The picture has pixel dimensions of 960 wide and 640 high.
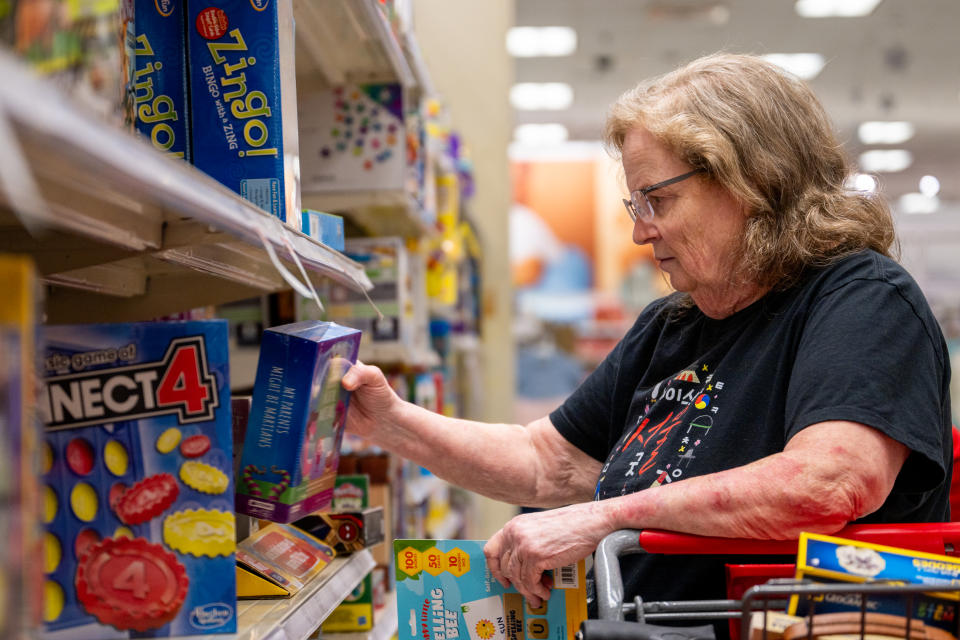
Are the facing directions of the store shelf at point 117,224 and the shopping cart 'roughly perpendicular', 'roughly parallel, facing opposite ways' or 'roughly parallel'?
roughly perpendicular

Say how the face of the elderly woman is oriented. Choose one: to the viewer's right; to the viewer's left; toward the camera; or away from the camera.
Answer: to the viewer's left

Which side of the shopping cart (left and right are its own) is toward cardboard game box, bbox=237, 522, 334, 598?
right

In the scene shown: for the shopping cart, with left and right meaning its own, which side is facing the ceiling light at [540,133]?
back

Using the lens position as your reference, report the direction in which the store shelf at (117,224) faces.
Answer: facing the viewer and to the right of the viewer

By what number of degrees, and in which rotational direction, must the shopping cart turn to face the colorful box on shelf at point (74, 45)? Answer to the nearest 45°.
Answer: approximately 45° to its right

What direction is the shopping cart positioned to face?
toward the camera

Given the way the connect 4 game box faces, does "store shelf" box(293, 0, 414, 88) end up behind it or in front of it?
behind

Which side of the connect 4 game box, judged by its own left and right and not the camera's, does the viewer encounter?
front

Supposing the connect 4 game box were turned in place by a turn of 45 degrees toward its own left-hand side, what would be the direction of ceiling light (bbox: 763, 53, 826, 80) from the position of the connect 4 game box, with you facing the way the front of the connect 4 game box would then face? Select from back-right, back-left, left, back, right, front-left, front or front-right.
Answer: left

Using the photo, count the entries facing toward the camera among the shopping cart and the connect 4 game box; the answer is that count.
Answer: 2
